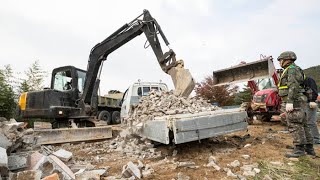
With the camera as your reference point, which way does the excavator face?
facing to the right of the viewer

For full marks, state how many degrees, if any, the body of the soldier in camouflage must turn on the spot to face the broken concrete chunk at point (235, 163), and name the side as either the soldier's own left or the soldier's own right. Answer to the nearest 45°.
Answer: approximately 45° to the soldier's own left

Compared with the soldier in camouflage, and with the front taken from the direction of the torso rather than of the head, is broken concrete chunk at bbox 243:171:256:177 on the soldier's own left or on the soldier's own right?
on the soldier's own left

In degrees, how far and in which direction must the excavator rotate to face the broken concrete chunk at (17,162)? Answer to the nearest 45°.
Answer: approximately 90° to its right

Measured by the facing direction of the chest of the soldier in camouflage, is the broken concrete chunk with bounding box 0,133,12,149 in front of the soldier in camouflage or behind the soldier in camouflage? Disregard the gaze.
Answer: in front

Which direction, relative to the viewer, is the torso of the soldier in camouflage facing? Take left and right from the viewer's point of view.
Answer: facing to the left of the viewer

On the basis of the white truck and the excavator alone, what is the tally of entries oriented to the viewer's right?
1

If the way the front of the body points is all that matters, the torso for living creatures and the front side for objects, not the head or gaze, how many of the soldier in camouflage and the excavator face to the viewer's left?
1
